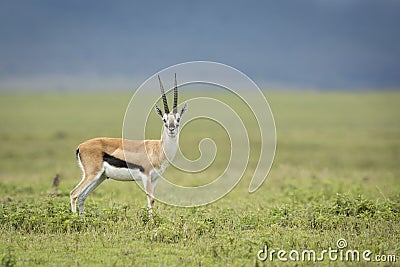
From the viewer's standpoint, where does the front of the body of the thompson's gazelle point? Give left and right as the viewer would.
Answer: facing to the right of the viewer
